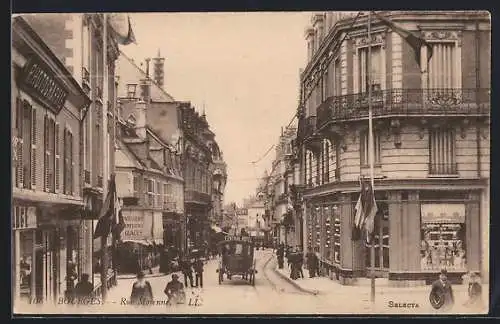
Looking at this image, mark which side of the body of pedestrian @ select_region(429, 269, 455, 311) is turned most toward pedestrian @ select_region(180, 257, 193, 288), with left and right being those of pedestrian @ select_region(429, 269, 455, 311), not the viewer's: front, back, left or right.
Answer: right

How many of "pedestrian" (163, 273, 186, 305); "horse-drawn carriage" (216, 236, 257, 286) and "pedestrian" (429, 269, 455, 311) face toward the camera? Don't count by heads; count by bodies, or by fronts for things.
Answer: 2

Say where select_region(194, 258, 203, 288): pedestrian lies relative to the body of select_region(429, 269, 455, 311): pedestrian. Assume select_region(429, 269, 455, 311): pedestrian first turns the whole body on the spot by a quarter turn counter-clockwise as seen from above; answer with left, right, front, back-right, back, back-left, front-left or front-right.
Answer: back

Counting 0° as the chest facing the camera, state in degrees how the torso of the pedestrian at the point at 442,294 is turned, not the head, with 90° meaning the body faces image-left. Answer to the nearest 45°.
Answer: approximately 0°

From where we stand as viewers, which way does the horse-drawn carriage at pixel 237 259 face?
facing away from the viewer

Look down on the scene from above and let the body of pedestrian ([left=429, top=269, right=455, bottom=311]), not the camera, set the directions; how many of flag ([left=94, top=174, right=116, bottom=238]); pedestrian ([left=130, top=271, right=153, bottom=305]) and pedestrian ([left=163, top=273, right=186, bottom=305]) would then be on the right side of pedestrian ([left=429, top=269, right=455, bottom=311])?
3
